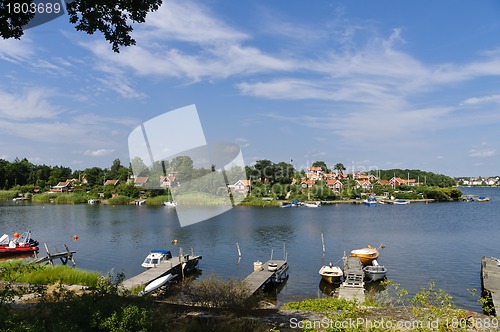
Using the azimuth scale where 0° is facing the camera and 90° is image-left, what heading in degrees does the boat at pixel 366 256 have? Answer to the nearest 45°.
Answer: approximately 90°

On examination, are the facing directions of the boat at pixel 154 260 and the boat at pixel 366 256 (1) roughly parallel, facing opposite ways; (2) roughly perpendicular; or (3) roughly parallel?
roughly perpendicular

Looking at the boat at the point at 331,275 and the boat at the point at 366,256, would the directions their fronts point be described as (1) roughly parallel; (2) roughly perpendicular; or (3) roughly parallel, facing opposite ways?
roughly perpendicular

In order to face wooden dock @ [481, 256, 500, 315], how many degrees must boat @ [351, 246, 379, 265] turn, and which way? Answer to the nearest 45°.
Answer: approximately 135° to its left
